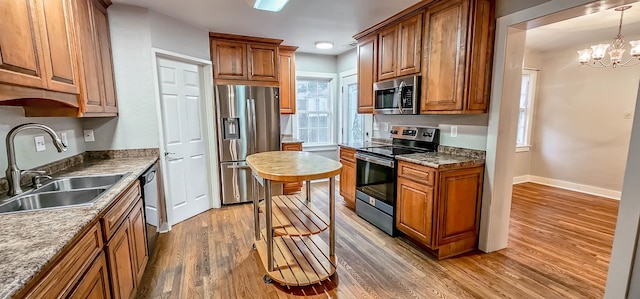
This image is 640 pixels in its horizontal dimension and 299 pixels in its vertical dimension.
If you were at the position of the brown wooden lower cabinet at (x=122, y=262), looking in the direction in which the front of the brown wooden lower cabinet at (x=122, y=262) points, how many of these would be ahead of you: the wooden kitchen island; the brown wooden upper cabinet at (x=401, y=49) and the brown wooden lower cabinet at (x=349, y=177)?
3

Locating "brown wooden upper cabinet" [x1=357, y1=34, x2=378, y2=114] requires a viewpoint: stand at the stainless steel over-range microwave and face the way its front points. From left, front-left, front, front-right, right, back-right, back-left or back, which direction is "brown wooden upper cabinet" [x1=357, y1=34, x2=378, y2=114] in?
right

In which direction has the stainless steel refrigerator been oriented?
toward the camera

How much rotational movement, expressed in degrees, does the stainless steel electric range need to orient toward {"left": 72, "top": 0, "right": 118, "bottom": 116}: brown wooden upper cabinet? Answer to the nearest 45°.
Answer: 0° — it already faces it

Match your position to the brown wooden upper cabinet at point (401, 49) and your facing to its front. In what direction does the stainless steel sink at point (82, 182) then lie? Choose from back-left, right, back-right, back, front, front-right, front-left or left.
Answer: front

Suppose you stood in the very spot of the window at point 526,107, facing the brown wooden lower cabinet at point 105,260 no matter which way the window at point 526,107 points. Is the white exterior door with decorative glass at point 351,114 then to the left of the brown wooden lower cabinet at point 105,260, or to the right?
right

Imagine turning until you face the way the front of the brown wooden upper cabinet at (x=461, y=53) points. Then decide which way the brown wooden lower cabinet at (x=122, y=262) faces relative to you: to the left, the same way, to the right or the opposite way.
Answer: the opposite way

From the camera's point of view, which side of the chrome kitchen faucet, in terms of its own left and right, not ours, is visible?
right

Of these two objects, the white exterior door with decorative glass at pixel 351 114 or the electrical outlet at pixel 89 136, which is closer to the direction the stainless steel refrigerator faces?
the electrical outlet

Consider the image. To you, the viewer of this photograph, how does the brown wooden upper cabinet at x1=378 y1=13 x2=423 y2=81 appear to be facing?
facing the viewer and to the left of the viewer

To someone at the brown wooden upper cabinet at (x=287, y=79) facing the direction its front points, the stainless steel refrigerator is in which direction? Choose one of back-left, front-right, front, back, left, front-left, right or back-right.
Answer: front-right

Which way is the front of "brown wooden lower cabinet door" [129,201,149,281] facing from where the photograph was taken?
facing to the right of the viewer

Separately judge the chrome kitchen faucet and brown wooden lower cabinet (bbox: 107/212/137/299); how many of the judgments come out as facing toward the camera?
0

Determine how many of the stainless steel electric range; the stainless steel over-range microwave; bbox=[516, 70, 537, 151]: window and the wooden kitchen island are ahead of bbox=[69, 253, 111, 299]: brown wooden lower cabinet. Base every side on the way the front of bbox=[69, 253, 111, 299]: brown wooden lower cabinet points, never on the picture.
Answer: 4

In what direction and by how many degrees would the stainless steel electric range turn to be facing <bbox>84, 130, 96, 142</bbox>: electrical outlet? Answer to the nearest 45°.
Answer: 0° — it already faces it

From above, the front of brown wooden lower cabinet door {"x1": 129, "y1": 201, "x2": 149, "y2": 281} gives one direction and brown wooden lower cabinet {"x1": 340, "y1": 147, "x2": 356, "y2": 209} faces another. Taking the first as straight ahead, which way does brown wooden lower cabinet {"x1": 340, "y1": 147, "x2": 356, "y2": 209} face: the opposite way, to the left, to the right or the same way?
the opposite way

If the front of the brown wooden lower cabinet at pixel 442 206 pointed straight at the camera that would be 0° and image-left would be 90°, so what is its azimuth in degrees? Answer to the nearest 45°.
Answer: approximately 45°

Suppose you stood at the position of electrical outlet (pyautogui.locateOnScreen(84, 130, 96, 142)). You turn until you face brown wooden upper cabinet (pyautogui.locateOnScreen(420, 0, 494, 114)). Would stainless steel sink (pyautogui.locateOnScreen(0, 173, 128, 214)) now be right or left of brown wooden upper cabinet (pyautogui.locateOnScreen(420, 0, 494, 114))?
right

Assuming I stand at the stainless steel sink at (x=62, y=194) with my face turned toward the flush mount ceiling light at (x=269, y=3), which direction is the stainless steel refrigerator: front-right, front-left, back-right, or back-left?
front-left
